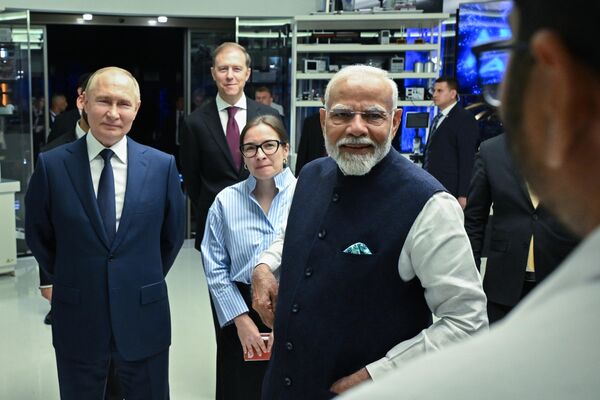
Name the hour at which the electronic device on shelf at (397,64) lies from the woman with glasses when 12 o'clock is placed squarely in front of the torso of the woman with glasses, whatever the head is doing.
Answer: The electronic device on shelf is roughly at 8 o'clock from the woman with glasses.

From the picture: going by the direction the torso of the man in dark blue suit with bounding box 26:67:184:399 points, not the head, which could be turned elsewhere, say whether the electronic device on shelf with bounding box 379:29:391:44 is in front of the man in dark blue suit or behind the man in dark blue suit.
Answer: behind

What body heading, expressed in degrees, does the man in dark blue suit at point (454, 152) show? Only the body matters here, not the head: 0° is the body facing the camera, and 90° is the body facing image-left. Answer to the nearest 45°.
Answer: approximately 45°

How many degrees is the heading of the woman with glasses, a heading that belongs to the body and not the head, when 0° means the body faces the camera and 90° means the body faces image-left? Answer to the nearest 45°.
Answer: approximately 315°

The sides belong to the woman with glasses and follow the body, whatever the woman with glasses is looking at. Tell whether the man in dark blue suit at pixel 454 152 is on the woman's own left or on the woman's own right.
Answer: on the woman's own left

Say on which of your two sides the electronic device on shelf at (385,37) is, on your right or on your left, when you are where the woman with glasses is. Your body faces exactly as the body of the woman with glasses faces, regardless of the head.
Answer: on your left

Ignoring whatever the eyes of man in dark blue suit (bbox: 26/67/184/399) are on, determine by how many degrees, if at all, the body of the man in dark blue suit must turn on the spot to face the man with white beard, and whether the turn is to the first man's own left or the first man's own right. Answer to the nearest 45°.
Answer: approximately 45° to the first man's own left
